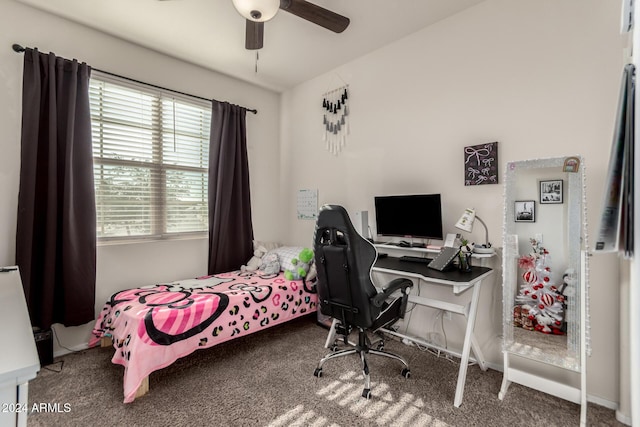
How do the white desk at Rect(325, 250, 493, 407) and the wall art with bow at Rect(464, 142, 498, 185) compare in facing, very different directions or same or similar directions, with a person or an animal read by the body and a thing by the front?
same or similar directions

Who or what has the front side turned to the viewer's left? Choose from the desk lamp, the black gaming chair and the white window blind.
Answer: the desk lamp

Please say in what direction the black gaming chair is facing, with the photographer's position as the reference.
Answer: facing away from the viewer and to the right of the viewer

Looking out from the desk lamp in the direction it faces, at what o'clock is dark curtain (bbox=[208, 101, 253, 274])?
The dark curtain is roughly at 12 o'clock from the desk lamp.

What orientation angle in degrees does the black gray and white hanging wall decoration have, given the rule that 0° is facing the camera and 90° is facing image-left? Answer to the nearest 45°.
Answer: approximately 45°

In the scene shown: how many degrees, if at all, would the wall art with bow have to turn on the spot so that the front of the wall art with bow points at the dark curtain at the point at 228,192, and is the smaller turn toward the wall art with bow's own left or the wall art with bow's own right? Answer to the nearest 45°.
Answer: approximately 45° to the wall art with bow's own right

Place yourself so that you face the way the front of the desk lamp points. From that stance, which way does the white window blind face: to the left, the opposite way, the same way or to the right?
the opposite way

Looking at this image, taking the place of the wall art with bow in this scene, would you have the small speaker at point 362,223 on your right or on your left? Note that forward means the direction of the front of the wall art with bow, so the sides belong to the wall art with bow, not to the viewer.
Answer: on your right

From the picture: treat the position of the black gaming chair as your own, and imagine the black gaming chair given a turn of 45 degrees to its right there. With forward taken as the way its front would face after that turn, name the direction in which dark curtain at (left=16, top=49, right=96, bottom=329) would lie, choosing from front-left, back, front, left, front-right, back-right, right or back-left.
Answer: back

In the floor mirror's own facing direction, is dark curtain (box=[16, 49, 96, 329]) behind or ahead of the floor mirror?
ahead

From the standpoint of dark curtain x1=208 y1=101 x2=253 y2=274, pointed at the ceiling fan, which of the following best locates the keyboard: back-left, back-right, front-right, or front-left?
front-left

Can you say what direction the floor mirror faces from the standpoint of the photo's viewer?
facing the viewer and to the left of the viewer

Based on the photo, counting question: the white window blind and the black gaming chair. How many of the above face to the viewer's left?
0

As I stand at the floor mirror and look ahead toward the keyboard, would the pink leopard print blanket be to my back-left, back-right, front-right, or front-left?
front-left

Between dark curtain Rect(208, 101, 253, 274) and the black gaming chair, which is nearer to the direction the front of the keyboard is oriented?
the black gaming chair

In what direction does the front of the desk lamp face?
to the viewer's left

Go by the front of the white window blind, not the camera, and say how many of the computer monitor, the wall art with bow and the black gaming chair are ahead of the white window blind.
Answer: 3

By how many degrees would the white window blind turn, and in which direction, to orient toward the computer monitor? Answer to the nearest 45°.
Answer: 0° — it already faces it
